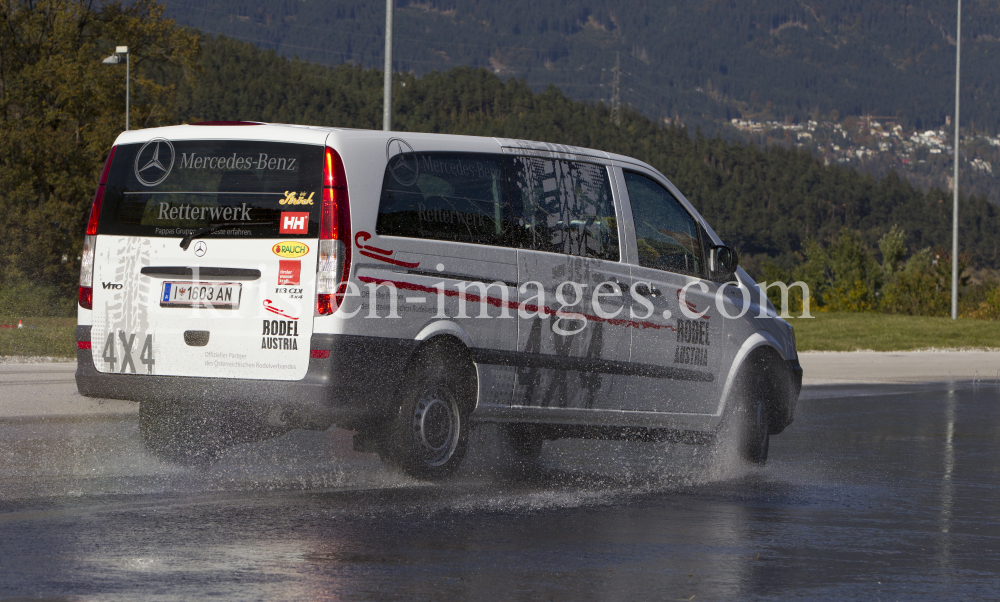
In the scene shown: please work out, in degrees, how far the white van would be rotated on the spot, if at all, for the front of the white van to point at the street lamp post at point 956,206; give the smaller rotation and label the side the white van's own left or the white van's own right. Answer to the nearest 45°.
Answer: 0° — it already faces it

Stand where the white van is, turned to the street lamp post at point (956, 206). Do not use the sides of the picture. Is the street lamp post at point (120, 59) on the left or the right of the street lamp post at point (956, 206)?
left

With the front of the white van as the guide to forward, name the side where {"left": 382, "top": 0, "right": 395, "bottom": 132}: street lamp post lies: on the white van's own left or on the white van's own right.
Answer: on the white van's own left

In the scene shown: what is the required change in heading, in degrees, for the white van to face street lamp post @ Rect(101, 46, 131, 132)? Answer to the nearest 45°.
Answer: approximately 45° to its left

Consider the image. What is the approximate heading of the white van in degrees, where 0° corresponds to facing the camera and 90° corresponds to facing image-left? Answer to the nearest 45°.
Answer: approximately 225°
